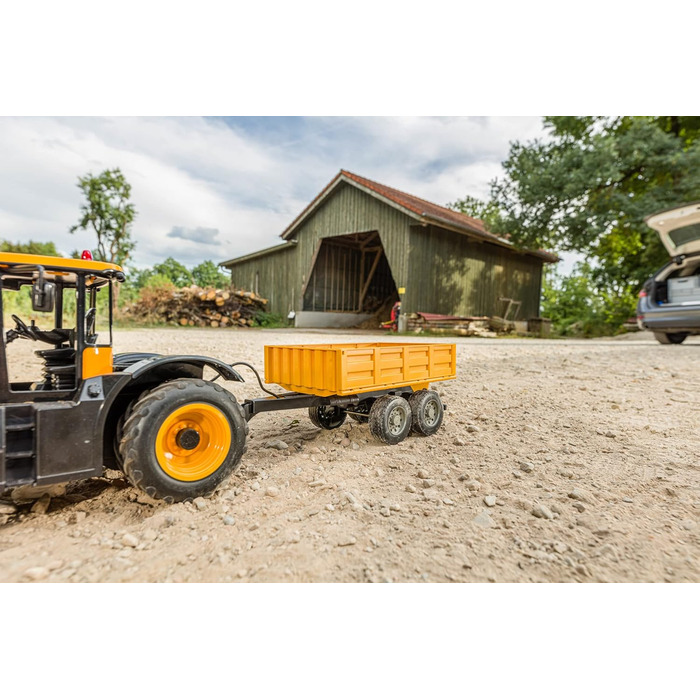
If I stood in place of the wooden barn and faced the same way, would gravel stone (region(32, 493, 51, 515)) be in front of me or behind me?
in front

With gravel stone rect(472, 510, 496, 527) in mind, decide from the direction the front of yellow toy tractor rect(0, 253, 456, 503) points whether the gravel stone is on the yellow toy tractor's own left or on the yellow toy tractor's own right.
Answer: on the yellow toy tractor's own left

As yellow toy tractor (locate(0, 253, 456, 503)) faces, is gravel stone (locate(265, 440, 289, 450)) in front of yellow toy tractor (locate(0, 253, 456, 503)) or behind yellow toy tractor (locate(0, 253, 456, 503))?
behind

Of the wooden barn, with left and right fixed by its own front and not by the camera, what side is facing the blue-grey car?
left

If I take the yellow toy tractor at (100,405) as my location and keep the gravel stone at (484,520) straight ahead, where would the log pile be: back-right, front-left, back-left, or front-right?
back-left

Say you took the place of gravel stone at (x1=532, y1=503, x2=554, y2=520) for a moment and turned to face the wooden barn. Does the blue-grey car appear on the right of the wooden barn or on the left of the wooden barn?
right

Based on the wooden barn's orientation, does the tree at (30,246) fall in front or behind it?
in front

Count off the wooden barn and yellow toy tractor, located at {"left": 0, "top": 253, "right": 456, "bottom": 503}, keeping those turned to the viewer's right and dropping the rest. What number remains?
0

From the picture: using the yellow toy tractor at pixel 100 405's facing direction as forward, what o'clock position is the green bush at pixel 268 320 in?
The green bush is roughly at 5 o'clock from the yellow toy tractor.
